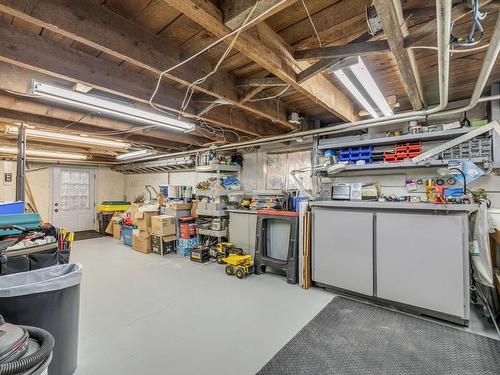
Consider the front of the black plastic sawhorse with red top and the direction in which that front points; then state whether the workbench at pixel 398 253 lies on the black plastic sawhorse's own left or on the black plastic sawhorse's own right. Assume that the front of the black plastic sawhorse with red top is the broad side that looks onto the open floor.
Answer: on the black plastic sawhorse's own left

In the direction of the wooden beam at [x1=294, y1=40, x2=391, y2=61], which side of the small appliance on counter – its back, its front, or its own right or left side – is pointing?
front

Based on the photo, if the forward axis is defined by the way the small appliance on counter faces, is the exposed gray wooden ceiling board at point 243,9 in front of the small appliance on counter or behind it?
in front

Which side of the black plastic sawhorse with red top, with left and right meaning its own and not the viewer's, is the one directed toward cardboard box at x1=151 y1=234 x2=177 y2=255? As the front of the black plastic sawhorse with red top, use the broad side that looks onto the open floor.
right

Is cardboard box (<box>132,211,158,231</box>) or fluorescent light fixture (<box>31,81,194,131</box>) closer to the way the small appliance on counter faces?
the fluorescent light fixture

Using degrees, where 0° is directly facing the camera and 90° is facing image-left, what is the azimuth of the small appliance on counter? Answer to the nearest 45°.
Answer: approximately 0°

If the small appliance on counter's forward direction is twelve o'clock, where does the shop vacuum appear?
The shop vacuum is roughly at 1 o'clock from the small appliance on counter.

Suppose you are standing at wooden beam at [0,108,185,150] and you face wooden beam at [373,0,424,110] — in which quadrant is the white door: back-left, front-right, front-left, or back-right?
back-left

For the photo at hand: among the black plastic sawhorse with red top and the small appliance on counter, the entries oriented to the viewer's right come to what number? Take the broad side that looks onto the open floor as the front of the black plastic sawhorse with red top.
0
